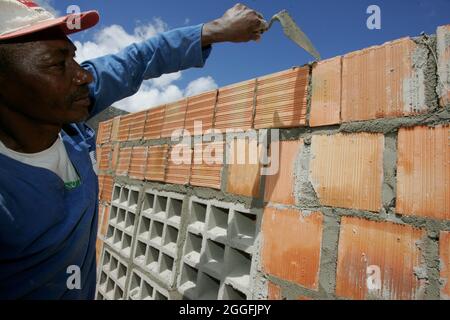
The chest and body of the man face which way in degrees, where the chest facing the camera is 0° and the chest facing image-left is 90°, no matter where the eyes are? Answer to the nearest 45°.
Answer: approximately 315°

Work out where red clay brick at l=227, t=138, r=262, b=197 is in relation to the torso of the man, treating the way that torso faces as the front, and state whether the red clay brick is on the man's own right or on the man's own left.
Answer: on the man's own left

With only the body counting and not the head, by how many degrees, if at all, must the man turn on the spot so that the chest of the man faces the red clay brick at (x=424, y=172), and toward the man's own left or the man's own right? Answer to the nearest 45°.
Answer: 0° — they already face it

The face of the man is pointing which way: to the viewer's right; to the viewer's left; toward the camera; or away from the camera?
to the viewer's right

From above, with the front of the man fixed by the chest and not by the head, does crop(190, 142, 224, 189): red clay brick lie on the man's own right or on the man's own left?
on the man's own left
